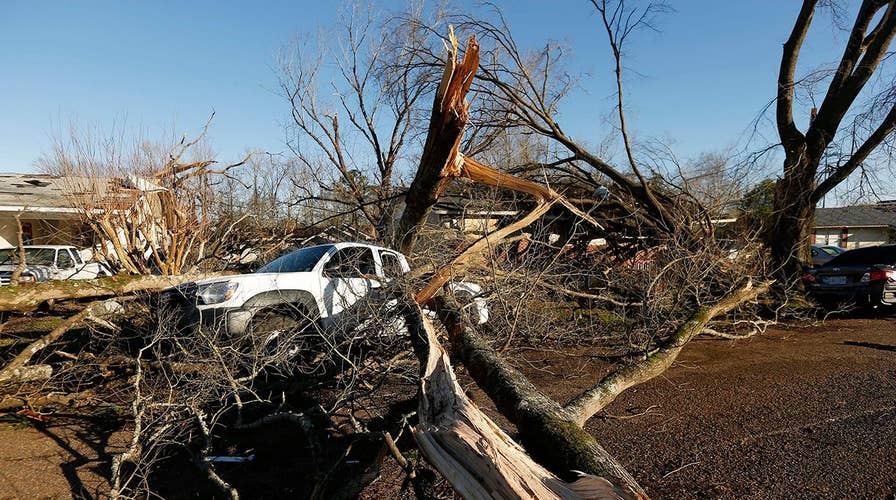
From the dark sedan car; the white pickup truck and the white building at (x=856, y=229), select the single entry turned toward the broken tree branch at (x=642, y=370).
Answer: the white building

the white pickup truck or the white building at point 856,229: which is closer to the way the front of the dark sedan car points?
the white building

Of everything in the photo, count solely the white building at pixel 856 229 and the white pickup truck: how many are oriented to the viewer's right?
0

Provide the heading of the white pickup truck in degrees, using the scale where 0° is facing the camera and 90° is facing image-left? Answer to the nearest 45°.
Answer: approximately 45°
